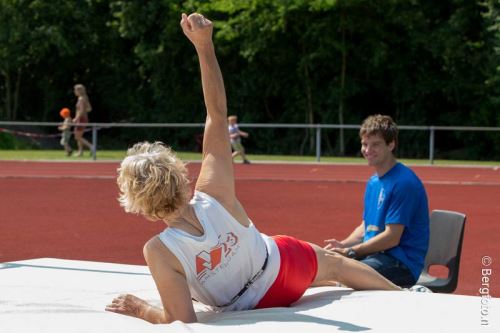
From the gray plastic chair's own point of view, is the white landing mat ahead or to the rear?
ahead

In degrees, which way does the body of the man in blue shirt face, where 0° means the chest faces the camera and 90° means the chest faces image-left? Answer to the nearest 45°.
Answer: approximately 45°

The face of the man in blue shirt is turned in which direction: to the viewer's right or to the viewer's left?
to the viewer's left

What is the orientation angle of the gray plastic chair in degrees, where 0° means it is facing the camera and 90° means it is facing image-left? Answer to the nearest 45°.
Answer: approximately 45°

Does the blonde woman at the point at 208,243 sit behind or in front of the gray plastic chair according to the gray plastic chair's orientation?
in front
